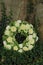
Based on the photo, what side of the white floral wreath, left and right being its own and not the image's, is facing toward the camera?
front
